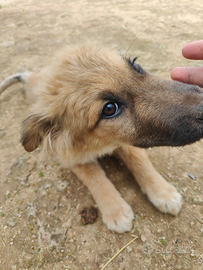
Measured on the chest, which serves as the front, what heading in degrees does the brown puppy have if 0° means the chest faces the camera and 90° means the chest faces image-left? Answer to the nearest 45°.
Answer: approximately 315°
